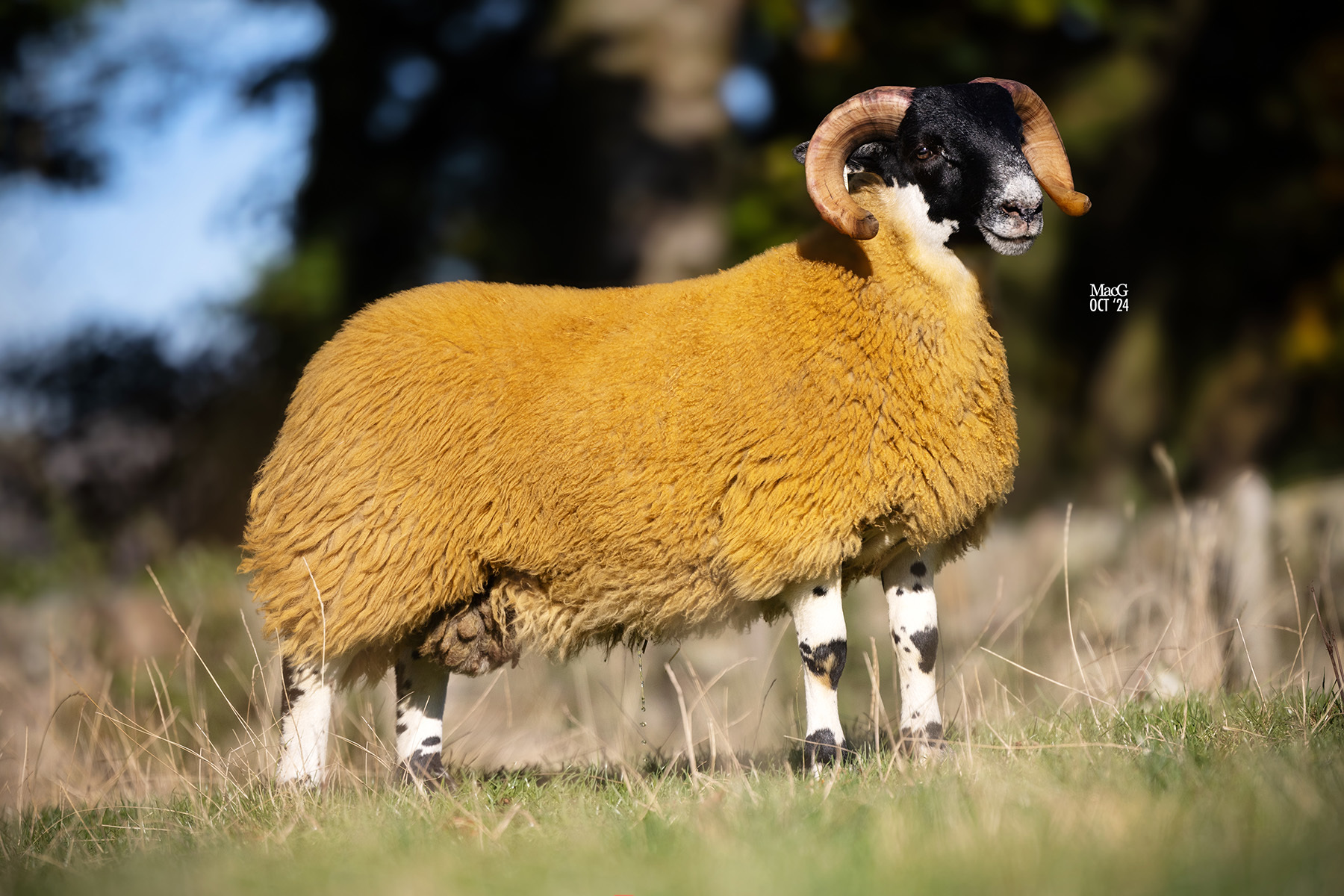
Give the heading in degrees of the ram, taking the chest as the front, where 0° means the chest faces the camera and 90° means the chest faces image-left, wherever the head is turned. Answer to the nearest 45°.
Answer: approximately 270°
